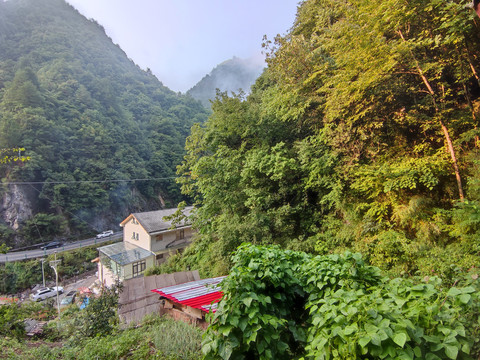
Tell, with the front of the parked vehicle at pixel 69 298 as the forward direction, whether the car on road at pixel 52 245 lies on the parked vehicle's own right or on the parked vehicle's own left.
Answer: on the parked vehicle's own right

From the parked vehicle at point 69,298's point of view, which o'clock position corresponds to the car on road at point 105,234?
The car on road is roughly at 5 o'clock from the parked vehicle.

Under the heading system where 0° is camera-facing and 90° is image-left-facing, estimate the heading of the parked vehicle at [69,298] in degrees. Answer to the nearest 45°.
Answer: approximately 45°

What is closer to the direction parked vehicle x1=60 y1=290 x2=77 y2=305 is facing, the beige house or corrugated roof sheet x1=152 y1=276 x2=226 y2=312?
the corrugated roof sheet

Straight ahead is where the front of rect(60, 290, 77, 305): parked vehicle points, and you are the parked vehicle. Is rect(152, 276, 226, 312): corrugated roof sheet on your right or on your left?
on your left
